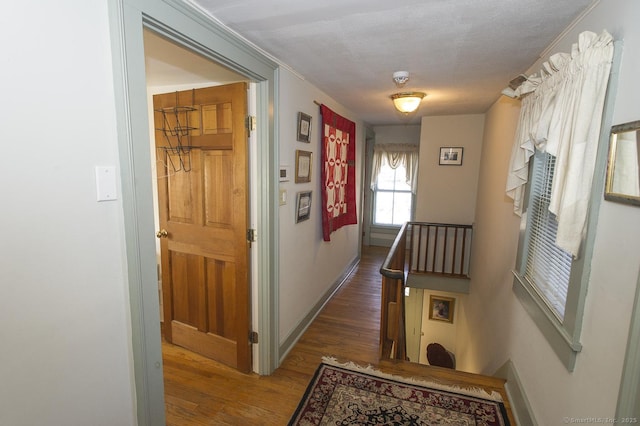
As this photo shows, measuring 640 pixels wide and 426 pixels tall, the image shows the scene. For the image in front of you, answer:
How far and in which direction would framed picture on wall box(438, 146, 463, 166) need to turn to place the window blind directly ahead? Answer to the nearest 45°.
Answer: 0° — it already faces it

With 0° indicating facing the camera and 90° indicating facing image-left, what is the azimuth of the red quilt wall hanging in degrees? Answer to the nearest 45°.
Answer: approximately 270°

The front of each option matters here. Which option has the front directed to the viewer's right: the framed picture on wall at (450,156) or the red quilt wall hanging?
the red quilt wall hanging

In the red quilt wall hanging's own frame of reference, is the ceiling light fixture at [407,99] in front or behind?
in front

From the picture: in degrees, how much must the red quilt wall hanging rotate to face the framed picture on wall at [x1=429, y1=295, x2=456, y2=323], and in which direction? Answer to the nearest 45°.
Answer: approximately 45° to its left

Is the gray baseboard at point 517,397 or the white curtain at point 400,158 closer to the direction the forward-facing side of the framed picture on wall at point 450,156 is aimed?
the gray baseboard

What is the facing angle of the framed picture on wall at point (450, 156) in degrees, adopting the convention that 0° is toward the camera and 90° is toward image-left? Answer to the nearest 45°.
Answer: approximately 0°

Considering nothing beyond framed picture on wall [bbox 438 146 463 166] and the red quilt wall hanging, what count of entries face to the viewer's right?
1

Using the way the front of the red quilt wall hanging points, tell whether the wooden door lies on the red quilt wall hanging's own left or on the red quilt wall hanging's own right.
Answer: on the red quilt wall hanging's own right

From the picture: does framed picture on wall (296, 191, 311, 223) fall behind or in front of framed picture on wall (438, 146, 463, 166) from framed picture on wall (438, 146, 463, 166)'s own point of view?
in front

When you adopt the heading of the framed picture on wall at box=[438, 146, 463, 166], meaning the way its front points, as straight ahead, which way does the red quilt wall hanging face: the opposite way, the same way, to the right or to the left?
to the left
